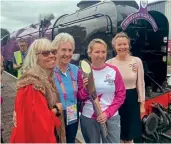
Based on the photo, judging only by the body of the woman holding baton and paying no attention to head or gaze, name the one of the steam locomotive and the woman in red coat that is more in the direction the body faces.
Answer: the woman in red coat

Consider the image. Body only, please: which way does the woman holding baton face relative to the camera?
toward the camera

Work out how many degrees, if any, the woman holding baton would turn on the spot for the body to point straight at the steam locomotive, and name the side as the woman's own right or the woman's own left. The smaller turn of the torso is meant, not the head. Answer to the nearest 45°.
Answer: approximately 180°

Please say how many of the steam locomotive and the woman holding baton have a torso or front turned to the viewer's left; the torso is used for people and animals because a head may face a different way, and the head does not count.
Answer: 0

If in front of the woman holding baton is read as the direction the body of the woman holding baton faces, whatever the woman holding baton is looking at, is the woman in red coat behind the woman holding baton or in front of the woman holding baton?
in front

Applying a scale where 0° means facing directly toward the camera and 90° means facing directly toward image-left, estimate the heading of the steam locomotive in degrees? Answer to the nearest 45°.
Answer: approximately 315°

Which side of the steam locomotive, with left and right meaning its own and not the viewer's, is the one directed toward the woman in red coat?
right
